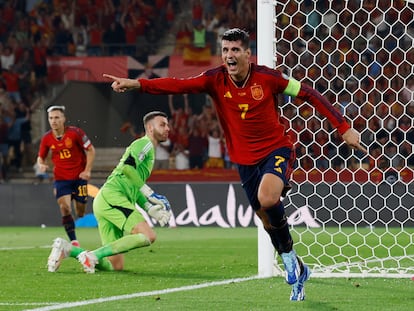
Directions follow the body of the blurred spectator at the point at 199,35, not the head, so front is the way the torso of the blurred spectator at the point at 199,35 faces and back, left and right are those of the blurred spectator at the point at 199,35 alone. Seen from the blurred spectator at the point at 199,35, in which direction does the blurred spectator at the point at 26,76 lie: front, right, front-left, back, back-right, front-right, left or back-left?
right

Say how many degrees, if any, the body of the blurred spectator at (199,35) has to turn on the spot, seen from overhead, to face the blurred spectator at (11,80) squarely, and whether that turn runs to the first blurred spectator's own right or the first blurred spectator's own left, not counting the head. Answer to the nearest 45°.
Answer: approximately 90° to the first blurred spectator's own right

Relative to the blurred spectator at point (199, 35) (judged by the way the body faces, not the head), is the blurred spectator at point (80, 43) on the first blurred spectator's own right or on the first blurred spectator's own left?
on the first blurred spectator's own right

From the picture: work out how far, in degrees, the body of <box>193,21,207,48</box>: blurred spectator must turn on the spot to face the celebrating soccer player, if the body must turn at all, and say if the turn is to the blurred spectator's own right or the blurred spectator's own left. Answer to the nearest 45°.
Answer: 0° — they already face them

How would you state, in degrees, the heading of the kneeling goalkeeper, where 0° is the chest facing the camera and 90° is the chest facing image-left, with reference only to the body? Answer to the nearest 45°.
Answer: approximately 270°

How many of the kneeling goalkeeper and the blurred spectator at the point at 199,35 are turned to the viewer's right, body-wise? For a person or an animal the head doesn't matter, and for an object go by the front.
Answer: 1

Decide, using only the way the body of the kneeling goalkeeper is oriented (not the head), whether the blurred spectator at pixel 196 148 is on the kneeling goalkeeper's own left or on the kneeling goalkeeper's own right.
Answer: on the kneeling goalkeeper's own left

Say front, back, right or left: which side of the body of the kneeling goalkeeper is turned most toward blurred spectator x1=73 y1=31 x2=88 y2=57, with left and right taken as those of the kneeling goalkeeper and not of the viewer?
left

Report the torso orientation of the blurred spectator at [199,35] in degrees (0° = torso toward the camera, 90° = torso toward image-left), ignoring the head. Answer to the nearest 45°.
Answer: approximately 0°

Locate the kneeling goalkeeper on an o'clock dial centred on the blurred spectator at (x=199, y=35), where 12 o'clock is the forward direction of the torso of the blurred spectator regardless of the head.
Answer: The kneeling goalkeeper is roughly at 12 o'clock from the blurred spectator.

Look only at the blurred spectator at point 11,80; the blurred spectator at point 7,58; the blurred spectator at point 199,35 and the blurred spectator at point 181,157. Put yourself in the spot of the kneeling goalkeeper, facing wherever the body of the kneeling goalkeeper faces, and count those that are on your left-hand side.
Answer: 4

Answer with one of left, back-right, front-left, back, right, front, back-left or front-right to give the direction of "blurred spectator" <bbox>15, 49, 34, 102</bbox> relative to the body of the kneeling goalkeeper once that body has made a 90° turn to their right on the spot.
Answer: back

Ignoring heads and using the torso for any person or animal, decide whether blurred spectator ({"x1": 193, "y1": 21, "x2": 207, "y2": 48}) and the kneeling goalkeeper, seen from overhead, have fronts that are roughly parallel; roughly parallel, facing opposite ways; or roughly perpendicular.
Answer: roughly perpendicular

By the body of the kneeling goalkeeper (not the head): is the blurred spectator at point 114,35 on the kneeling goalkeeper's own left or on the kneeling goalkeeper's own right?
on the kneeling goalkeeper's own left

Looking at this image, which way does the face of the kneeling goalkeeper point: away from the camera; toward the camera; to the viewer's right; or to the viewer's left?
to the viewer's right

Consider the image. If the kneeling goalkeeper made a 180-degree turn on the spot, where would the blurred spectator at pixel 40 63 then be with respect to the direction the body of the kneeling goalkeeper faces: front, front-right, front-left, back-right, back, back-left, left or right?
right
